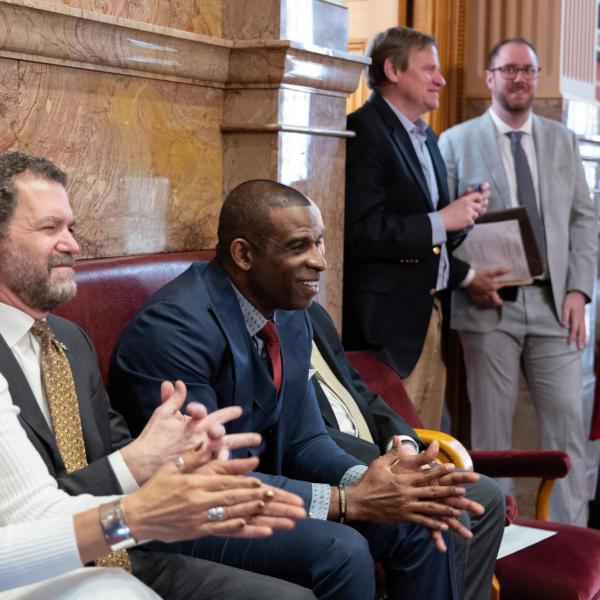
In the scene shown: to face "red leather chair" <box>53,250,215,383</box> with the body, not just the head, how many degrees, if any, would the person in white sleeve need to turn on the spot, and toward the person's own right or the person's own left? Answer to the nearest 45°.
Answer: approximately 90° to the person's own left

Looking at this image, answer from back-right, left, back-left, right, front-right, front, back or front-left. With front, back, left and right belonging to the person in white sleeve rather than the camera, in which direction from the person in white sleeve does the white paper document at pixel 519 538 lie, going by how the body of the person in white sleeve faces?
front-left

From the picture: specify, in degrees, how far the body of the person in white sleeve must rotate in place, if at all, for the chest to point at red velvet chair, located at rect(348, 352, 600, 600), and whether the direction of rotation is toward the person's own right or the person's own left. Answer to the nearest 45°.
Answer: approximately 45° to the person's own left

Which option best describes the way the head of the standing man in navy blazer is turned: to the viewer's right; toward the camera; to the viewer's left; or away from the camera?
to the viewer's right

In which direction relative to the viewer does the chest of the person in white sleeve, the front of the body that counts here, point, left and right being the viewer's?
facing to the right of the viewer

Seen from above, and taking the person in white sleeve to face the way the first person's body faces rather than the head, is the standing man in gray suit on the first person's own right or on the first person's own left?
on the first person's own left

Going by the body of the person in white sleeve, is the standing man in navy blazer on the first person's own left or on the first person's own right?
on the first person's own left
